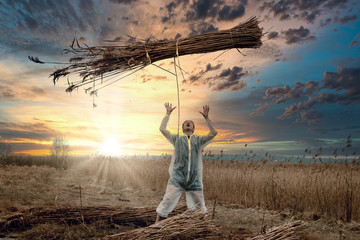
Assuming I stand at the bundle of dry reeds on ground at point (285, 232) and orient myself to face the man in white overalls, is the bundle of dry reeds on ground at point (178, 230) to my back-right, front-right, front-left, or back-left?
front-left

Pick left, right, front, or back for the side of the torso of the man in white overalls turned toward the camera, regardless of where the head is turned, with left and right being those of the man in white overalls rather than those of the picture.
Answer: front

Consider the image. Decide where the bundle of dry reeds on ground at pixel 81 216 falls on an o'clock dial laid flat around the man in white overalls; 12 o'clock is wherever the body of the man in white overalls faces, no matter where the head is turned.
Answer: The bundle of dry reeds on ground is roughly at 4 o'clock from the man in white overalls.

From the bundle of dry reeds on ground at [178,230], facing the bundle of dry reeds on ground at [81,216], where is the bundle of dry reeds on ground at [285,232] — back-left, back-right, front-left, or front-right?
back-right
